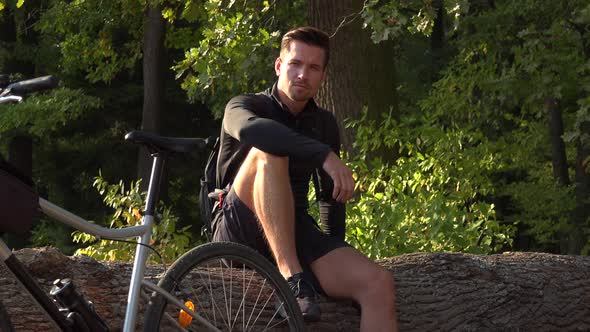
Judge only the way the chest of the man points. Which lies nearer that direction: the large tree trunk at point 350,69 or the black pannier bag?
the black pannier bag

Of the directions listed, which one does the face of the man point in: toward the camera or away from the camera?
toward the camera

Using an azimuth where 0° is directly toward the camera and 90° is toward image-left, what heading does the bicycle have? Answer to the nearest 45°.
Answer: approximately 90°

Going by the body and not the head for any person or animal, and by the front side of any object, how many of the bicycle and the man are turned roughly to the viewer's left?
1

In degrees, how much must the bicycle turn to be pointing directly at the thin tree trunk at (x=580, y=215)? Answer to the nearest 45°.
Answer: approximately 135° to its right

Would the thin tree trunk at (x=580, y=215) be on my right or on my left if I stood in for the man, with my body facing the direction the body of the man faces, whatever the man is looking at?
on my left

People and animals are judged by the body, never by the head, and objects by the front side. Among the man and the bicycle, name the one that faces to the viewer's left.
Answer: the bicycle

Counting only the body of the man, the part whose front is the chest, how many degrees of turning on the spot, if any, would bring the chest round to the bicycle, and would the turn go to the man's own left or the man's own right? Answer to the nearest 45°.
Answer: approximately 90° to the man's own right

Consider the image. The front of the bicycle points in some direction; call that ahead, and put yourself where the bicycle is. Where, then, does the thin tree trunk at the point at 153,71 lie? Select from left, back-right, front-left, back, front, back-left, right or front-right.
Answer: right
